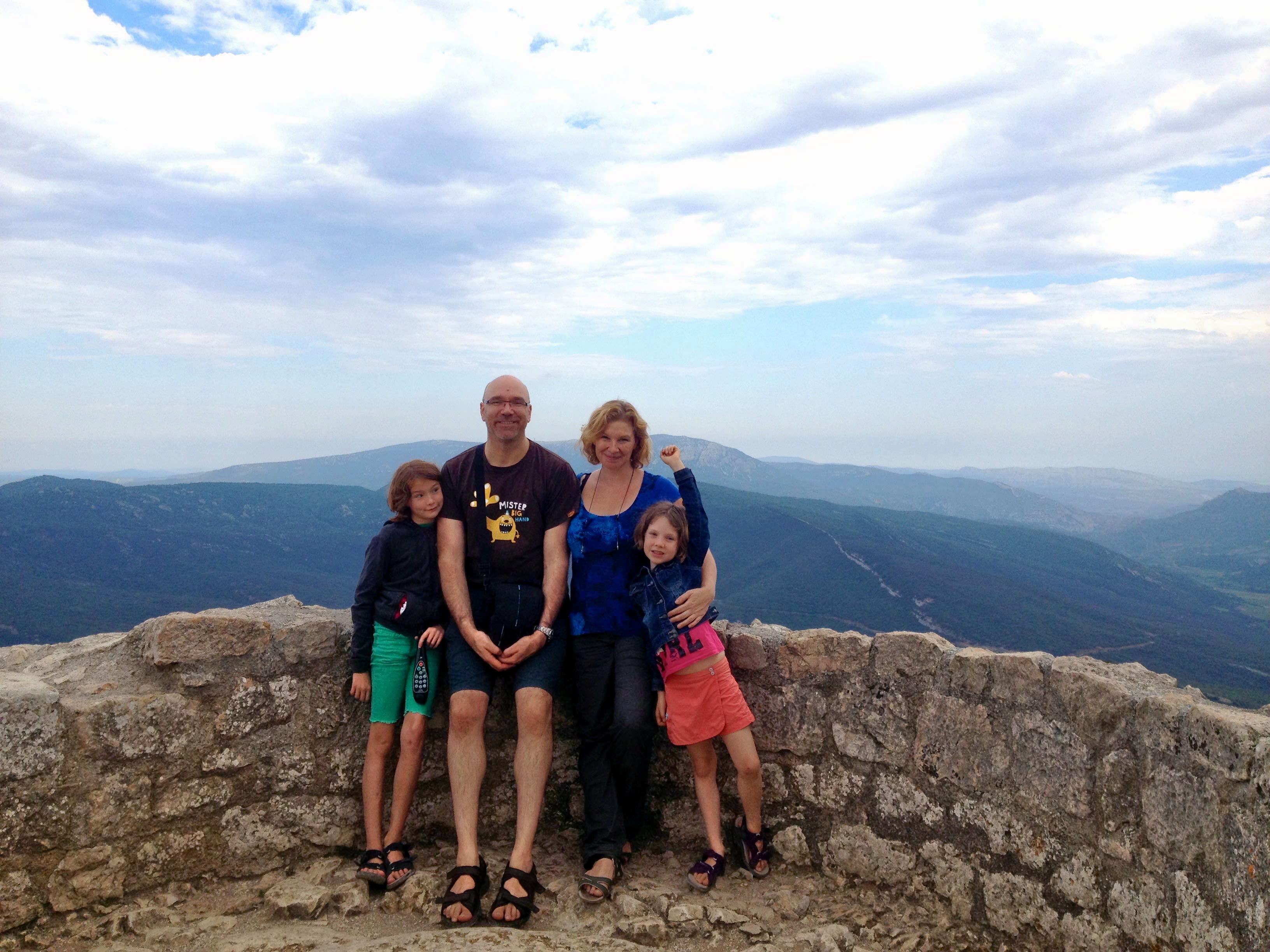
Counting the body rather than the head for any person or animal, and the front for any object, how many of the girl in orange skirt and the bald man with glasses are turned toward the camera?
2

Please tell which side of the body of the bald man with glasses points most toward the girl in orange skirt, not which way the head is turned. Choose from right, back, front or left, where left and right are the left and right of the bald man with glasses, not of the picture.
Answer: left

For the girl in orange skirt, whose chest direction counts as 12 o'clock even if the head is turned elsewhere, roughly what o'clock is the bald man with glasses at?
The bald man with glasses is roughly at 3 o'clock from the girl in orange skirt.

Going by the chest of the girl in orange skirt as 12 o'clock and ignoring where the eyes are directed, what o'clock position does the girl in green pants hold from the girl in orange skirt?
The girl in green pants is roughly at 3 o'clock from the girl in orange skirt.

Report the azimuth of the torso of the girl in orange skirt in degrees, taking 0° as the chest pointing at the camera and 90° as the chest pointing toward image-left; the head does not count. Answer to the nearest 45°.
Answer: approximately 0°
